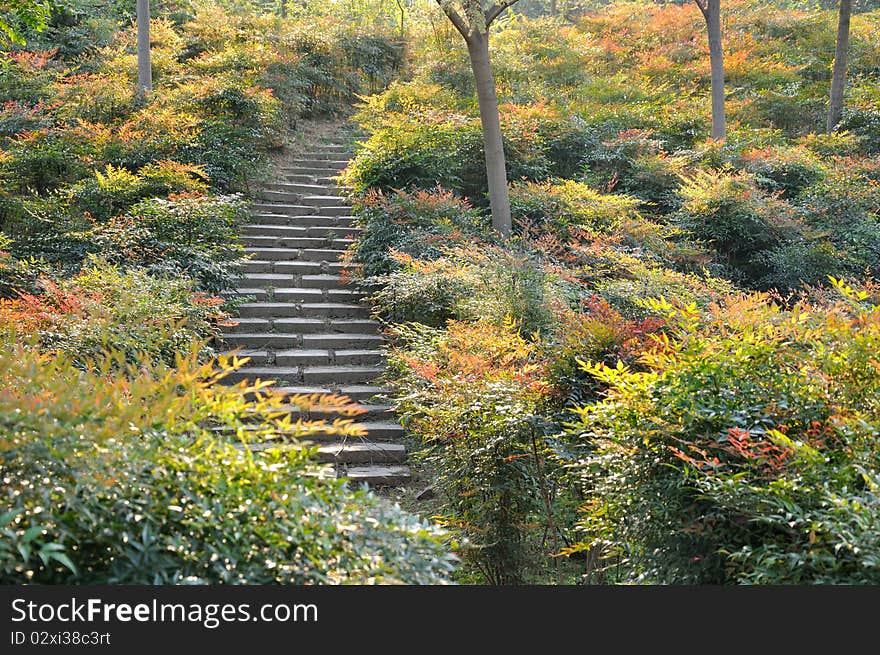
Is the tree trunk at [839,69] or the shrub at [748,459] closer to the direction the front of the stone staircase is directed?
the shrub

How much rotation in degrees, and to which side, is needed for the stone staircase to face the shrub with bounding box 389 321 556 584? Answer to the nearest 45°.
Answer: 0° — it already faces it

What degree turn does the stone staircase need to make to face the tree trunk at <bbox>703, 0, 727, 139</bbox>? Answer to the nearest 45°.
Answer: approximately 135° to its left

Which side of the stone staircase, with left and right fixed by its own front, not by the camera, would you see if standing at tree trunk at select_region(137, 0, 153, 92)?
back

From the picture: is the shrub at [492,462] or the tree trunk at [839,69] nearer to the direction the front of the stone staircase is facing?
the shrub

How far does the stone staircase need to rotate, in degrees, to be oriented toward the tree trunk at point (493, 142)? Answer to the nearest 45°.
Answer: approximately 135° to its left

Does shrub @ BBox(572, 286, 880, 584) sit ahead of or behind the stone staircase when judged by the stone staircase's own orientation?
ahead

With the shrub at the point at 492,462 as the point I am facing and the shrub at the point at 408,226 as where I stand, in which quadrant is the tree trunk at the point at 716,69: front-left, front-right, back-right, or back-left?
back-left

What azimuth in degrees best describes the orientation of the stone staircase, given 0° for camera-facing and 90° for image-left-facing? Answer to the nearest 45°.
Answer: approximately 0°
